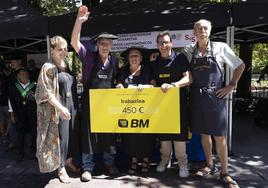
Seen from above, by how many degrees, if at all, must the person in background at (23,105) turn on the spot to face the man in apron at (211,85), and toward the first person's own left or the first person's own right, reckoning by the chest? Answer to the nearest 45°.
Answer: approximately 45° to the first person's own left

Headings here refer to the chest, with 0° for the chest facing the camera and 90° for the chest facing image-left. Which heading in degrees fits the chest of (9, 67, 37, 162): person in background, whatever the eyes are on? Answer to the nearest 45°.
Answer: approximately 0°

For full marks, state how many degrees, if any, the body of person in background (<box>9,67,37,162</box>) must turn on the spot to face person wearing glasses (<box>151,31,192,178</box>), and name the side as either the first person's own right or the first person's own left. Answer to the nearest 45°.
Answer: approximately 45° to the first person's own left

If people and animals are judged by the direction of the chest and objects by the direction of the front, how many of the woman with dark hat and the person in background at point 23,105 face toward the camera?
2

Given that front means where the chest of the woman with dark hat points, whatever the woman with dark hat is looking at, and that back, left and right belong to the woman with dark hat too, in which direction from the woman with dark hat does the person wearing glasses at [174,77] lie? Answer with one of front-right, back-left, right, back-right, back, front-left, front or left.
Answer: left

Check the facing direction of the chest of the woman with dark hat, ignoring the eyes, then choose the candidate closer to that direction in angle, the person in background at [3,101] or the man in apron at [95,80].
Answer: the man in apron

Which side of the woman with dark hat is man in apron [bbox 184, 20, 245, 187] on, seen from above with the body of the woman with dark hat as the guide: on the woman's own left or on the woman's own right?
on the woman's own left

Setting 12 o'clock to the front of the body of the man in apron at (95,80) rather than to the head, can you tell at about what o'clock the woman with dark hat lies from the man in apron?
The woman with dark hat is roughly at 9 o'clock from the man in apron.

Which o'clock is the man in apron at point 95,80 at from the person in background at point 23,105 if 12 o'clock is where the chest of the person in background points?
The man in apron is roughly at 11 o'clock from the person in background.

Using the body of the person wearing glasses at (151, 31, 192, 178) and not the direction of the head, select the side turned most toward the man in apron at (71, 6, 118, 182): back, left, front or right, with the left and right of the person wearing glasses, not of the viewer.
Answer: right

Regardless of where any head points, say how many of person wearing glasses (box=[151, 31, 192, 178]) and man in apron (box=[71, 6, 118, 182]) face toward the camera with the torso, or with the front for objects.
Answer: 2
